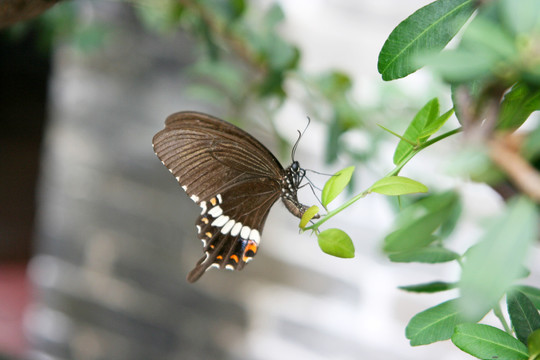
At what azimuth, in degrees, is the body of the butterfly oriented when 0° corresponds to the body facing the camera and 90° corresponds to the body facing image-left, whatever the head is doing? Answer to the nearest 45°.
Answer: approximately 270°
